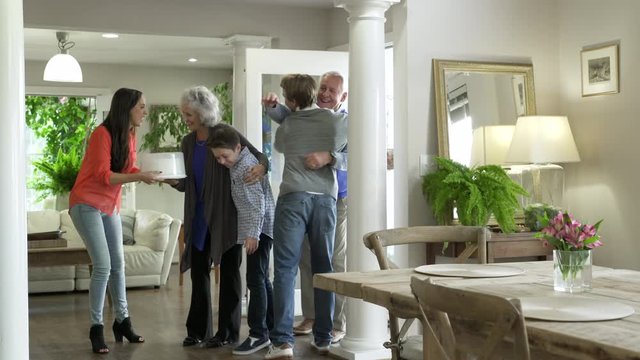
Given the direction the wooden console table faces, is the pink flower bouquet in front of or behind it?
in front

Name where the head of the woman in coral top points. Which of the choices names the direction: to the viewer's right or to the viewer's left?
to the viewer's right

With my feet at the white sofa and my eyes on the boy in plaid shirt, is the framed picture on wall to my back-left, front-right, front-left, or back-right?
front-left

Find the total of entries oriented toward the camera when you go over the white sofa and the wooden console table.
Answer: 2

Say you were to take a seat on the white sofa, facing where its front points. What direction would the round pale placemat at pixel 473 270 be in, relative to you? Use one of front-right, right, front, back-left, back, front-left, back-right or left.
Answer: front

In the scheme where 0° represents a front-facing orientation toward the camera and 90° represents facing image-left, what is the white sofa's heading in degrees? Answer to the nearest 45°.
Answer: approximately 0°

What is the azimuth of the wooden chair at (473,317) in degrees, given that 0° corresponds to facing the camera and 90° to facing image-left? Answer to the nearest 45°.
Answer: approximately 225°

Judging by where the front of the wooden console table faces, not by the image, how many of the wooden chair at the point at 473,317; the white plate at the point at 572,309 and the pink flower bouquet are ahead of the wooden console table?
3

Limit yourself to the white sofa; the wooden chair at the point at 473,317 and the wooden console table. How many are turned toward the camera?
2

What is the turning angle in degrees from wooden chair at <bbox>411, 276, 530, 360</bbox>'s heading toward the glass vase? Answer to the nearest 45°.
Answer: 0° — it already faces it

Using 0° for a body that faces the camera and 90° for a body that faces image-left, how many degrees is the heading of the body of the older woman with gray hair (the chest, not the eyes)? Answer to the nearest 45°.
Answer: approximately 45°

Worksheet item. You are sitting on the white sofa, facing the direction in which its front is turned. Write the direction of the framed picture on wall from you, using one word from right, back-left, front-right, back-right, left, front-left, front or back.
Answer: front-left

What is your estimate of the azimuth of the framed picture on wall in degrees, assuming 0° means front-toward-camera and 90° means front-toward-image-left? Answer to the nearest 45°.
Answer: approximately 45°

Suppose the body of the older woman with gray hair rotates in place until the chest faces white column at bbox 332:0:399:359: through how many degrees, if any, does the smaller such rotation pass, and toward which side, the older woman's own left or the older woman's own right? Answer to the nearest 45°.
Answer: approximately 135° to the older woman's own left
